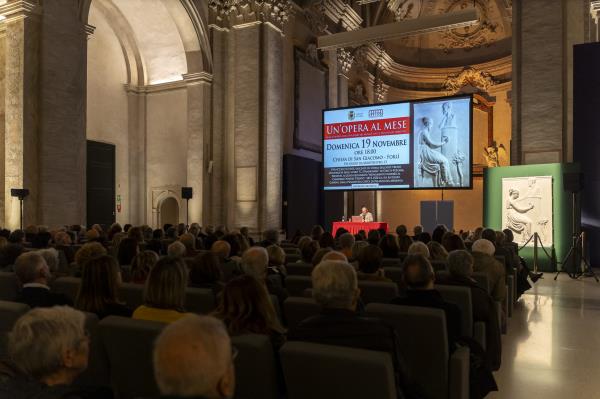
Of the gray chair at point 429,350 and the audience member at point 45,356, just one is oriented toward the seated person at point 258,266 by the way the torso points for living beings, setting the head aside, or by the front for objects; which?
the audience member

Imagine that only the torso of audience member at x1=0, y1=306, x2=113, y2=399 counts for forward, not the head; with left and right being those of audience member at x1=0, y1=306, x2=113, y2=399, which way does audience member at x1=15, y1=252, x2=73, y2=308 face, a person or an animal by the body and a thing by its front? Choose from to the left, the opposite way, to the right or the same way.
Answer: the same way

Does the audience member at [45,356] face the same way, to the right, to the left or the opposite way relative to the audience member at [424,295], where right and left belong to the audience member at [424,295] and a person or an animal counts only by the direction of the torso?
the same way

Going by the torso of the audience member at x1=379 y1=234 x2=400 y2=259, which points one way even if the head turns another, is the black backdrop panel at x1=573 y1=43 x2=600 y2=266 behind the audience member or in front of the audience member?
in front

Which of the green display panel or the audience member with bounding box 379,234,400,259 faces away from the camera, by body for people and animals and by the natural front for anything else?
the audience member

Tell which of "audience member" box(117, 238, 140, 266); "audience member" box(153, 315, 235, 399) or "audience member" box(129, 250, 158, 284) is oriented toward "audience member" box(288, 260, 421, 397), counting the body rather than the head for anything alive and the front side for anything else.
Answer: "audience member" box(153, 315, 235, 399)

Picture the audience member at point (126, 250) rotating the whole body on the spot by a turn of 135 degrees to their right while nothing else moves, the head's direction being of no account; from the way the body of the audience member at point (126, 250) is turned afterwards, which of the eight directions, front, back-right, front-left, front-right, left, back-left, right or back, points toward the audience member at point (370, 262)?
front-left

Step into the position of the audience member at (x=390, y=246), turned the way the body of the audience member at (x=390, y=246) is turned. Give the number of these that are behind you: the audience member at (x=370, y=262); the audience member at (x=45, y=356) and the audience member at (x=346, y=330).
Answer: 3

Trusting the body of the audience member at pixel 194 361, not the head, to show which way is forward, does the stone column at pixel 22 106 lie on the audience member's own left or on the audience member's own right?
on the audience member's own left

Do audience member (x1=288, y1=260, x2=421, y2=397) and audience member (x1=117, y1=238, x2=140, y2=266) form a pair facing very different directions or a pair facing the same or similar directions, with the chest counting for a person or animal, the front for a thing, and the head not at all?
same or similar directions

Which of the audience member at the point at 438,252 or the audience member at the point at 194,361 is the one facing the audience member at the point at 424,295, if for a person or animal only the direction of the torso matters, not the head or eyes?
the audience member at the point at 194,361

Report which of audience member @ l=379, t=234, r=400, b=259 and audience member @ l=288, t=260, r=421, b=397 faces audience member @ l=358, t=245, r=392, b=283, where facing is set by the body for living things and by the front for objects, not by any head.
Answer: audience member @ l=288, t=260, r=421, b=397

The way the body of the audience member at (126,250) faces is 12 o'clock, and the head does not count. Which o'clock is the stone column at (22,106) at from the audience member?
The stone column is roughly at 10 o'clock from the audience member.

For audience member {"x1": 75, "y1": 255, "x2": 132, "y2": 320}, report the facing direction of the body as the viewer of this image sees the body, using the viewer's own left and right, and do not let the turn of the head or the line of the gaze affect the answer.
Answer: facing away from the viewer and to the right of the viewer

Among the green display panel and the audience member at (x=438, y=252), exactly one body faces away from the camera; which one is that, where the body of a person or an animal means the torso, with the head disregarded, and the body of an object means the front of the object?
the audience member

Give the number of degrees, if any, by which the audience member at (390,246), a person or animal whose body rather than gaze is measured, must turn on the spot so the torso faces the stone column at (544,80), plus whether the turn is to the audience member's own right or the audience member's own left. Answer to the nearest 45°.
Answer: approximately 45° to the audience member's own right

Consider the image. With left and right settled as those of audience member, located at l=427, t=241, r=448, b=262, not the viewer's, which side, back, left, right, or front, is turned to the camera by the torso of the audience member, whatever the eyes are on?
back

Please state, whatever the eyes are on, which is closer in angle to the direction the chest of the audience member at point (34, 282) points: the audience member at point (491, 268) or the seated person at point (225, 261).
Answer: the seated person

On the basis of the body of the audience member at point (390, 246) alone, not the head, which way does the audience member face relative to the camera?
away from the camera

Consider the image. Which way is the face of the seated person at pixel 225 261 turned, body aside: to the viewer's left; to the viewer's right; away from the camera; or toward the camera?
away from the camera

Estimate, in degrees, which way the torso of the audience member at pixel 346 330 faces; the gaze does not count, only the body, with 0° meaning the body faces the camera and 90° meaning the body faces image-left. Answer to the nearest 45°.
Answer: approximately 180°
